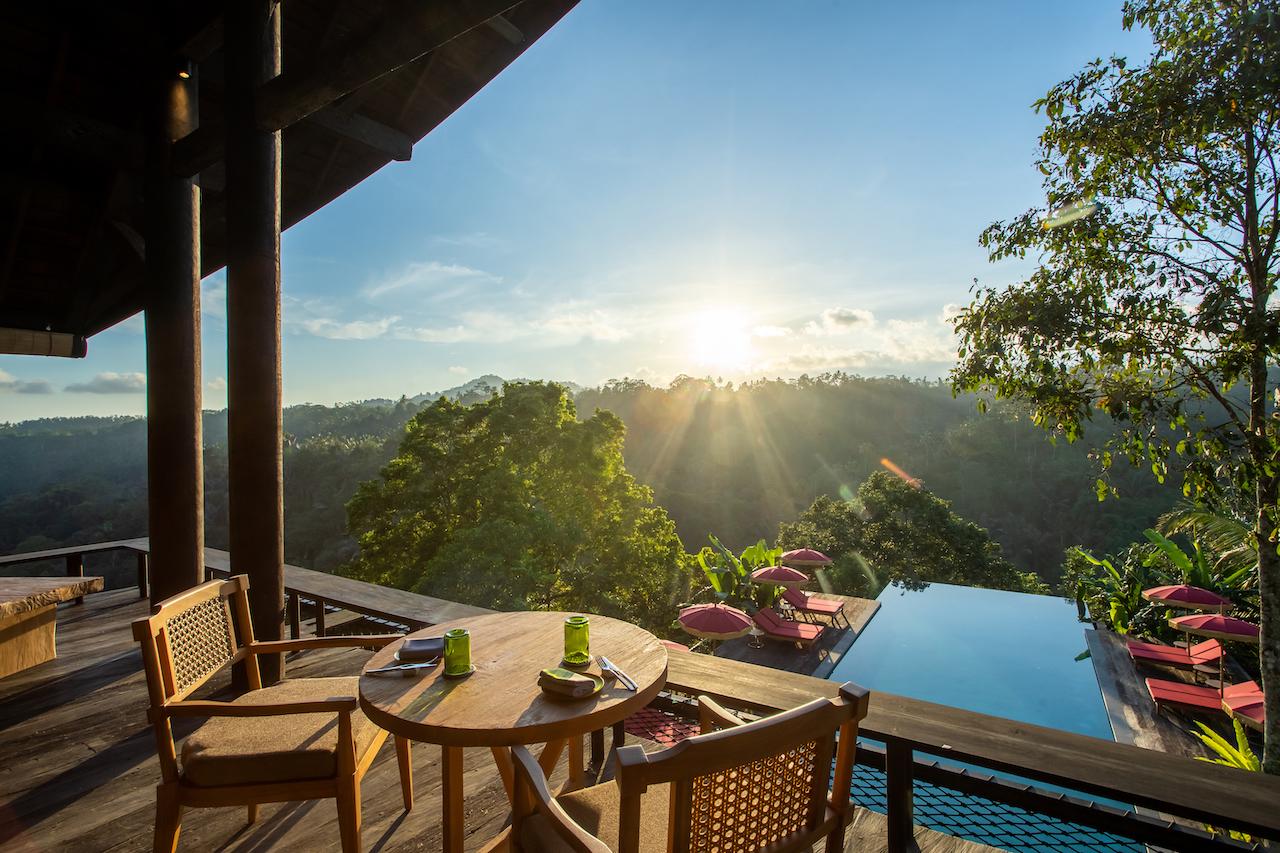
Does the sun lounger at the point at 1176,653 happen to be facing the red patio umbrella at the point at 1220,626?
no

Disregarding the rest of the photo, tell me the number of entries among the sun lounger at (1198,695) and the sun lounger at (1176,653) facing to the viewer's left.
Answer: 2

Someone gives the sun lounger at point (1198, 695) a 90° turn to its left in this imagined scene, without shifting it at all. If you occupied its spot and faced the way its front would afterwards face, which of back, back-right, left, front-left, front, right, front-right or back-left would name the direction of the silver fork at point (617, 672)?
front

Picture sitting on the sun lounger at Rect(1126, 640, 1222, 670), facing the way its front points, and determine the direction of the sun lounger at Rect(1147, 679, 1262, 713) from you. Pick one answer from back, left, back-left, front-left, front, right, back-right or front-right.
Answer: left

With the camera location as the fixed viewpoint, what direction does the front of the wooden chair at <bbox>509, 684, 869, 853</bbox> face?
facing away from the viewer and to the left of the viewer

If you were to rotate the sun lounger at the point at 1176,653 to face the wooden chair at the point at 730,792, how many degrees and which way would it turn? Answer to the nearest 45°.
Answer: approximately 90° to its left

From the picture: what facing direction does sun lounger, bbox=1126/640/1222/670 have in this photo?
to the viewer's left

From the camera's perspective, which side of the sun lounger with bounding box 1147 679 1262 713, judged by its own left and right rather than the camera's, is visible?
left

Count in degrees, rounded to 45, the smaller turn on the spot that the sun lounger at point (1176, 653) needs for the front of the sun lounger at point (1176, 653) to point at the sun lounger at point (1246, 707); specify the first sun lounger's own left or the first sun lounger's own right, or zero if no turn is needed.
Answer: approximately 90° to the first sun lounger's own left

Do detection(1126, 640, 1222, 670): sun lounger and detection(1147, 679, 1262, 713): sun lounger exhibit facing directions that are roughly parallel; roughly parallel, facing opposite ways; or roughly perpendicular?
roughly parallel

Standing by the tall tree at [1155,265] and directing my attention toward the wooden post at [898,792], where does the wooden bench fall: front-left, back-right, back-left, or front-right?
front-right

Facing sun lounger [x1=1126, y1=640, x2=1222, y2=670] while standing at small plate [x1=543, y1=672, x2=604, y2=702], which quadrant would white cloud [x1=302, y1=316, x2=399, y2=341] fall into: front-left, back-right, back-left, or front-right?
front-left

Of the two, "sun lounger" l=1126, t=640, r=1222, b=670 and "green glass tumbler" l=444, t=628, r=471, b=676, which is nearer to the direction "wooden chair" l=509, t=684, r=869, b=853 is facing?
the green glass tumbler

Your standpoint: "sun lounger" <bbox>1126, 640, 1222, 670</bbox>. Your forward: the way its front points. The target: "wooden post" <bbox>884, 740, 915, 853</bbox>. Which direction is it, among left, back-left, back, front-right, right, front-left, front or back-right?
left

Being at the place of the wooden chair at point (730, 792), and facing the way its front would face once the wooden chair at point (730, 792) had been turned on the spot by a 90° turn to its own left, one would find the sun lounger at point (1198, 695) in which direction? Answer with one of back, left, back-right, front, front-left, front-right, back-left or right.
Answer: back

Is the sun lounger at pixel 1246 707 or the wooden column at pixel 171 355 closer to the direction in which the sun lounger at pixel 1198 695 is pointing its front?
the wooden column
